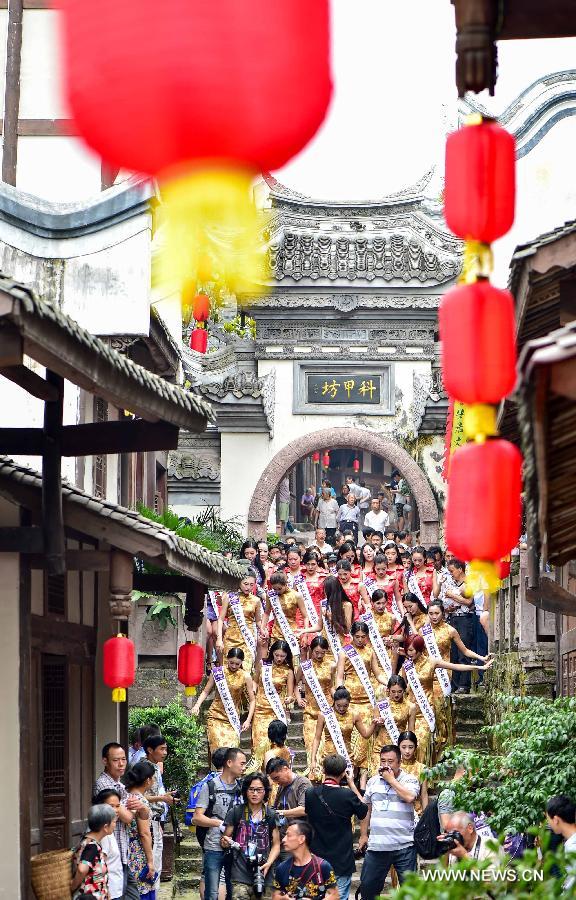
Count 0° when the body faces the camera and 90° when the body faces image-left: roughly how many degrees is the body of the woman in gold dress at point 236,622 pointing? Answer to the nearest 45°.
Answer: approximately 0°

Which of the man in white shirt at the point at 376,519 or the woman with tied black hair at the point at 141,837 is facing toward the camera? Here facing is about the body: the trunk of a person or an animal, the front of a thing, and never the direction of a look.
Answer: the man in white shirt

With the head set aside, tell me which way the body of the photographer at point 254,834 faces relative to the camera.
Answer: toward the camera

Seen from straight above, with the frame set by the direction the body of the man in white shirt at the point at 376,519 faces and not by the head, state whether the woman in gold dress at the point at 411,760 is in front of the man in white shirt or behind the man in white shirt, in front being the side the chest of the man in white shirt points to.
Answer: in front

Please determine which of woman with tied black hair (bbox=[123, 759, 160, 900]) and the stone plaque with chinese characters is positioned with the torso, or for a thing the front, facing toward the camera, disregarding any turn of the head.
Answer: the stone plaque with chinese characters

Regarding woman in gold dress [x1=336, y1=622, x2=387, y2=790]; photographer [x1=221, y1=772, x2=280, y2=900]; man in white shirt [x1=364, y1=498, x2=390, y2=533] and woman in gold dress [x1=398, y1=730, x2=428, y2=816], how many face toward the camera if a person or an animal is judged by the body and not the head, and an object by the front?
4

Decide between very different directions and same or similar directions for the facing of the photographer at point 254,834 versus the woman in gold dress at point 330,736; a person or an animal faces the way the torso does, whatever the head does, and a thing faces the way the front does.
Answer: same or similar directions

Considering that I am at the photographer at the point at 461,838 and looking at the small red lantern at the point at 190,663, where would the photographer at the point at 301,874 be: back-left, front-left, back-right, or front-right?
front-left

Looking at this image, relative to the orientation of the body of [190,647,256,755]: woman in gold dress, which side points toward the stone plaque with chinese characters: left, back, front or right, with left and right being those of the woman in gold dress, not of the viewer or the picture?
back

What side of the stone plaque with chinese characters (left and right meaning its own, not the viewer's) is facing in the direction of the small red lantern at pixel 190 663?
front

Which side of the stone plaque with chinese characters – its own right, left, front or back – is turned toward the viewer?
front

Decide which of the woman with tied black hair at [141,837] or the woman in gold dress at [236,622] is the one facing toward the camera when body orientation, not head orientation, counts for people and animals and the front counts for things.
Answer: the woman in gold dress

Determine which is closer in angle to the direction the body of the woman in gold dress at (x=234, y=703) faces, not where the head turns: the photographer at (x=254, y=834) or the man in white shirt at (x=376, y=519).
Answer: the photographer

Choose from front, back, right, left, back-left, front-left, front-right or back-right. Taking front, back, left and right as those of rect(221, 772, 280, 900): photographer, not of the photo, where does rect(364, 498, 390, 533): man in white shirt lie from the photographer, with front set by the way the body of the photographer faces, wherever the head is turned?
back

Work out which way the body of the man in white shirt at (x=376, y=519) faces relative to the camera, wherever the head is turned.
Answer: toward the camera

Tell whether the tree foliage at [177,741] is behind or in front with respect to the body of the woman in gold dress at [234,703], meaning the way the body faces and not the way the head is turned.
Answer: in front

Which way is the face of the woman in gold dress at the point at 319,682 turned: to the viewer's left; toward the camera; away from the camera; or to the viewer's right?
toward the camera

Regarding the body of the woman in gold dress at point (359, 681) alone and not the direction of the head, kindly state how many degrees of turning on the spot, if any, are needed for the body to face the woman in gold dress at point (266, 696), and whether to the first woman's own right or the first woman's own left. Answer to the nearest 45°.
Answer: approximately 90° to the first woman's own right
